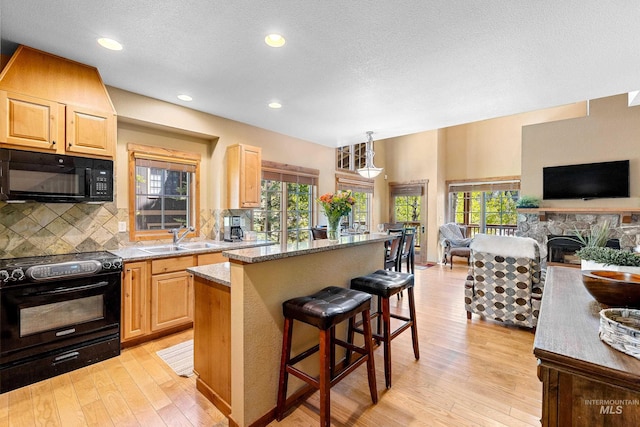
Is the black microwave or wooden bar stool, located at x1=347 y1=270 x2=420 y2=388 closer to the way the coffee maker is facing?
the wooden bar stool

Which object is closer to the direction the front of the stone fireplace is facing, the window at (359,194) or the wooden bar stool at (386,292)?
the wooden bar stool

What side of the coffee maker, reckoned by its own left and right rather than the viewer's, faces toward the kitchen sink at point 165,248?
right

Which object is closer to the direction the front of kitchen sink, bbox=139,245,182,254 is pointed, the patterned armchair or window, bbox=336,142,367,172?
the patterned armchair

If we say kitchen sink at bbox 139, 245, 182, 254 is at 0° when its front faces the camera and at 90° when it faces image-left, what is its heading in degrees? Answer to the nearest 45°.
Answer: approximately 315°

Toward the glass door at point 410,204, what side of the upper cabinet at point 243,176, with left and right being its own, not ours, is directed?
left

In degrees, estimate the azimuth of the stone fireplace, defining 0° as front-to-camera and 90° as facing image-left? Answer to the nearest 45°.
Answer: approximately 0°
